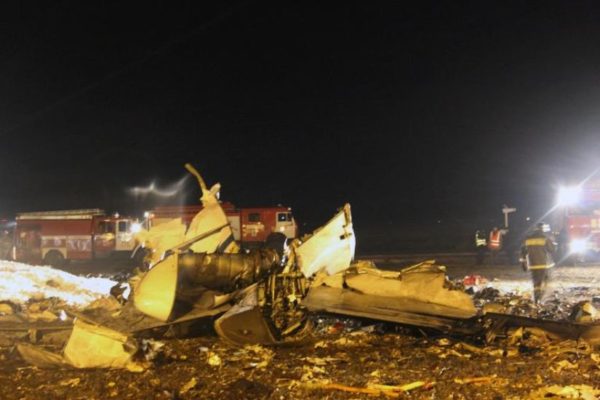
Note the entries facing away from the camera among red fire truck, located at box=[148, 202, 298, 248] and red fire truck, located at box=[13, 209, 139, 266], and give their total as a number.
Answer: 0

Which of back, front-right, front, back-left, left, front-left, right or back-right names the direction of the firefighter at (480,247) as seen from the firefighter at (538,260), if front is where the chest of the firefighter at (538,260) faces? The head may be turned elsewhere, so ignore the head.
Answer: front

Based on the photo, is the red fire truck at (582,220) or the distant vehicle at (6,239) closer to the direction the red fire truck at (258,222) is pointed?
the red fire truck

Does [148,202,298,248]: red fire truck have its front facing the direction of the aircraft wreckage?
no

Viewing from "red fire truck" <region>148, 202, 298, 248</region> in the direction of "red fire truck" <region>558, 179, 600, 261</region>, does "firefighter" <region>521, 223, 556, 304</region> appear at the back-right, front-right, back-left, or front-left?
front-right

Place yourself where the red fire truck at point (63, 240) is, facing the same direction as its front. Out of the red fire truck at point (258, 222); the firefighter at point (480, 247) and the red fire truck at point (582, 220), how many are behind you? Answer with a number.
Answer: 0

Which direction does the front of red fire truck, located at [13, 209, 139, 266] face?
to the viewer's right

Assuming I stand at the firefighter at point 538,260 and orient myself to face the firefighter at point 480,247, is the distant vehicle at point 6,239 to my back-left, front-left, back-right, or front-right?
front-left

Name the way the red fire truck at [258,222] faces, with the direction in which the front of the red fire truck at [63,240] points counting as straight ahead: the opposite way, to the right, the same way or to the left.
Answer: the same way

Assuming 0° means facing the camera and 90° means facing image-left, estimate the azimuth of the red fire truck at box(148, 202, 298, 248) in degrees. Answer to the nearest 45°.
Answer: approximately 270°

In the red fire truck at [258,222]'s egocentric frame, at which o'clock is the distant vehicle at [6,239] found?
The distant vehicle is roughly at 6 o'clock from the red fire truck.

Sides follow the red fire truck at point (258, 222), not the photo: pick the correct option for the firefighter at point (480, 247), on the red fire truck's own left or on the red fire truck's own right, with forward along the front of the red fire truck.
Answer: on the red fire truck's own right

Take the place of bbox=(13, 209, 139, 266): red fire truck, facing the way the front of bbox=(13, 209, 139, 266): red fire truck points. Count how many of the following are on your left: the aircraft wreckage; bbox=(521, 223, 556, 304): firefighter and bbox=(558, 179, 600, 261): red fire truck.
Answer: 0

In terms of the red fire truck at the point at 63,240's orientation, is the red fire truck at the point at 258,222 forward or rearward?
forward

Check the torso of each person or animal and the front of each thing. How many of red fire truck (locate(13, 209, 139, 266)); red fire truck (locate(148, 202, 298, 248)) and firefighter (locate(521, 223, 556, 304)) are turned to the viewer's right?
2
